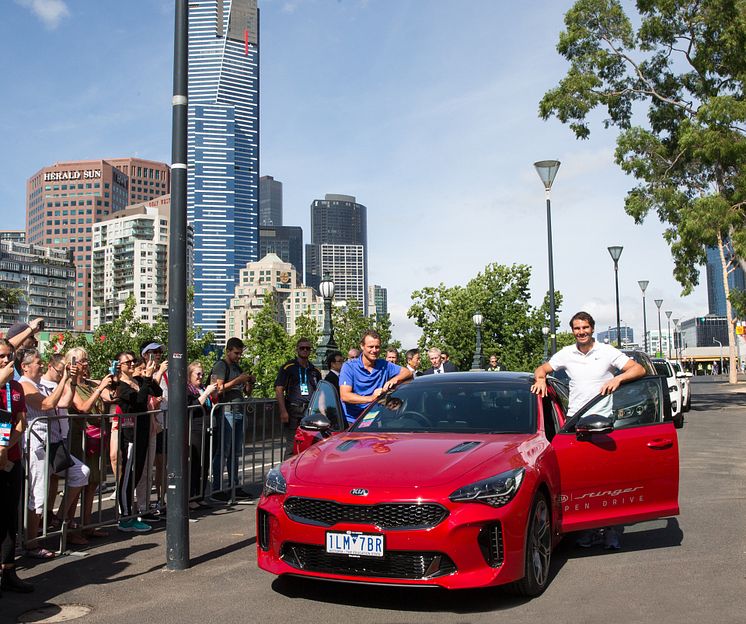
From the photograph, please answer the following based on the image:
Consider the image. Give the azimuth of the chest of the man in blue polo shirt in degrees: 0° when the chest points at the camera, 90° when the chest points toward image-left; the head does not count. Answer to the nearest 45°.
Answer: approximately 315°

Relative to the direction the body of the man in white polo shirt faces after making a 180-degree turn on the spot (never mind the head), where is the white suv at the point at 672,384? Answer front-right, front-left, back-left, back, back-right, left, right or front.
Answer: front

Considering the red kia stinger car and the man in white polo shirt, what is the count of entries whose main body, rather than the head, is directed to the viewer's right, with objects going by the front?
0

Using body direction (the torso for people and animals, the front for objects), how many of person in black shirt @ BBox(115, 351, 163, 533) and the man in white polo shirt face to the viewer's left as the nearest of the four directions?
0

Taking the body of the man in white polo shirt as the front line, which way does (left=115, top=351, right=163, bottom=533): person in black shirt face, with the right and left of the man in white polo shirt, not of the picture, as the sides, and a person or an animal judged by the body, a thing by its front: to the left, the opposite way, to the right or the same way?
to the left

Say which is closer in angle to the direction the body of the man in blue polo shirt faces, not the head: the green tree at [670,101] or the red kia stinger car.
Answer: the red kia stinger car

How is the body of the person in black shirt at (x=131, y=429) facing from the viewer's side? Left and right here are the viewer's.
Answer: facing the viewer and to the right of the viewer

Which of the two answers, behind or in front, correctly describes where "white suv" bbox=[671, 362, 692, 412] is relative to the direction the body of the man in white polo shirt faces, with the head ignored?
behind

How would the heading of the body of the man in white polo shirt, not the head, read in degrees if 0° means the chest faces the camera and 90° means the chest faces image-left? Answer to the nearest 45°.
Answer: approximately 0°

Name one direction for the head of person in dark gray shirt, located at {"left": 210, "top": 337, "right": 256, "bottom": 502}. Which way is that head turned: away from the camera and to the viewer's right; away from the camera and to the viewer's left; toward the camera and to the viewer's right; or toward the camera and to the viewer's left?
toward the camera and to the viewer's right
